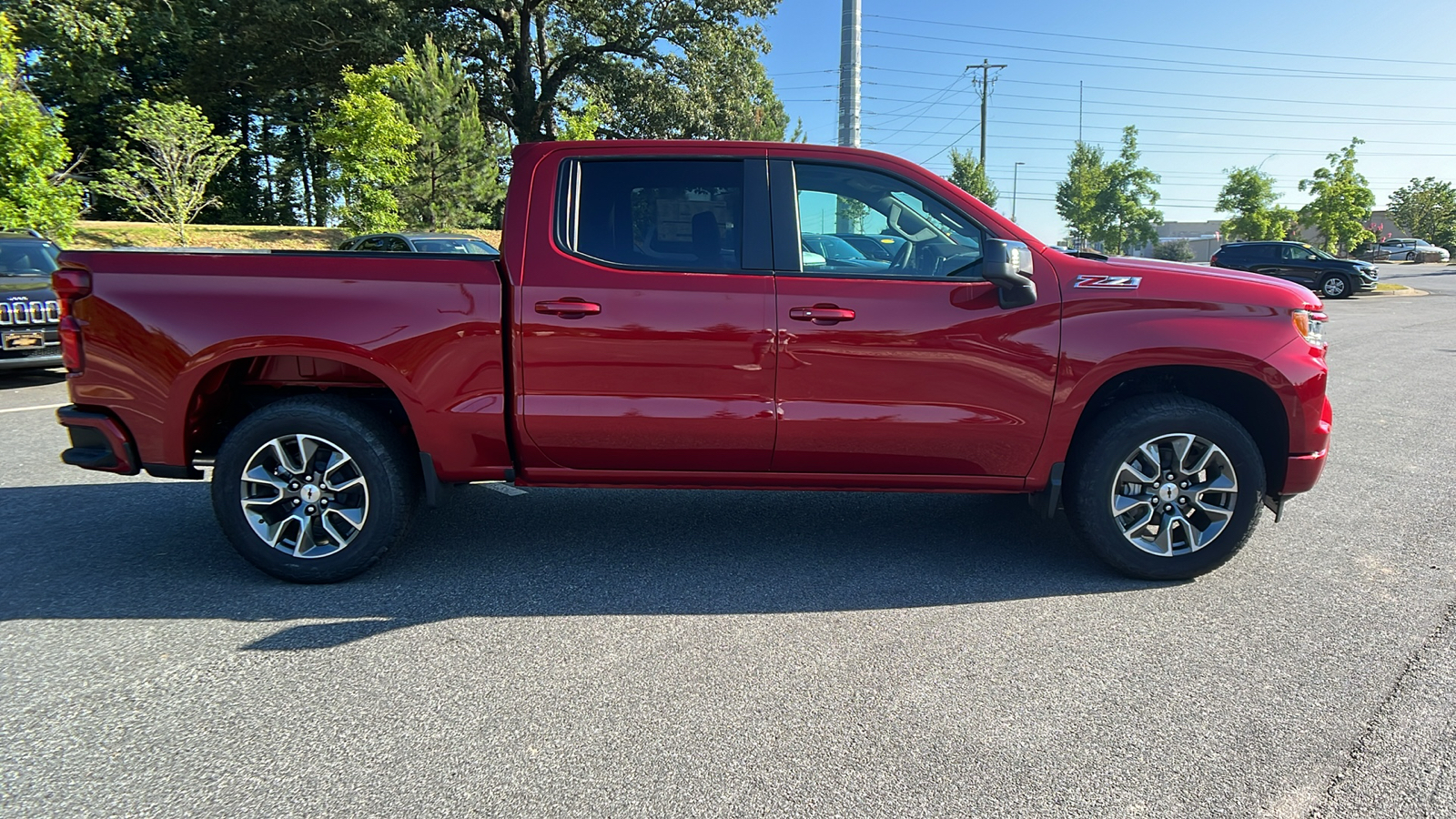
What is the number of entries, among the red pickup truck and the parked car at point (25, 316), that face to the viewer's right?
1

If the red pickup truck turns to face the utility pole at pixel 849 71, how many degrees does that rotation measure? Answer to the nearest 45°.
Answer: approximately 90° to its left

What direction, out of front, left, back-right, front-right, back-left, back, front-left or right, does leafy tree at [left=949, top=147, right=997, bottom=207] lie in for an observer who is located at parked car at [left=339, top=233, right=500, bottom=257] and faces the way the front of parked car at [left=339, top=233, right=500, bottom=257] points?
left

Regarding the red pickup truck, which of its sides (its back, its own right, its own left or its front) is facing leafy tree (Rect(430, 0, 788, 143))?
left

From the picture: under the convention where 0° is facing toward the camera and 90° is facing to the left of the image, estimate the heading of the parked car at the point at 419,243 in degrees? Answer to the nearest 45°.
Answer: approximately 315°

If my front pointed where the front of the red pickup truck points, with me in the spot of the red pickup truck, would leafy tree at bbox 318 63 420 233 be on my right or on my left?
on my left

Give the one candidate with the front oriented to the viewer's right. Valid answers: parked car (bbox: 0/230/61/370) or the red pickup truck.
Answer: the red pickup truck

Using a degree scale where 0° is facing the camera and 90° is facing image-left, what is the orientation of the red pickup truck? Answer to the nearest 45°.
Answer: approximately 270°

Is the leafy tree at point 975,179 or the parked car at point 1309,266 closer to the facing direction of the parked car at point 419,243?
the parked car
